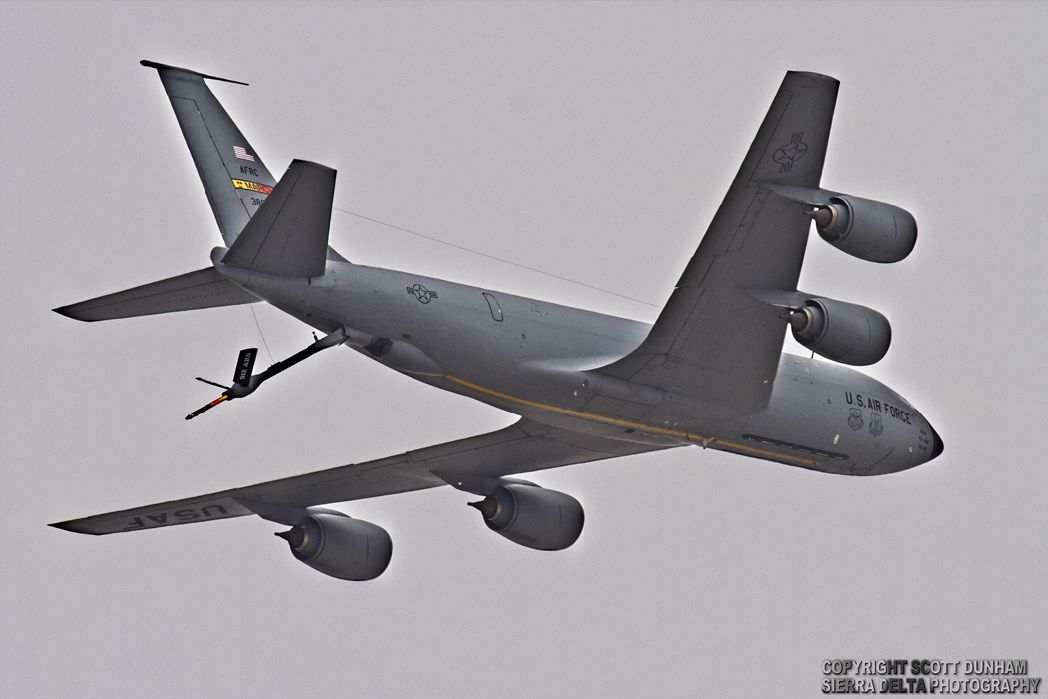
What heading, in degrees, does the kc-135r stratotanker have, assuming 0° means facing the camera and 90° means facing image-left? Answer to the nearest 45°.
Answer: approximately 225°
